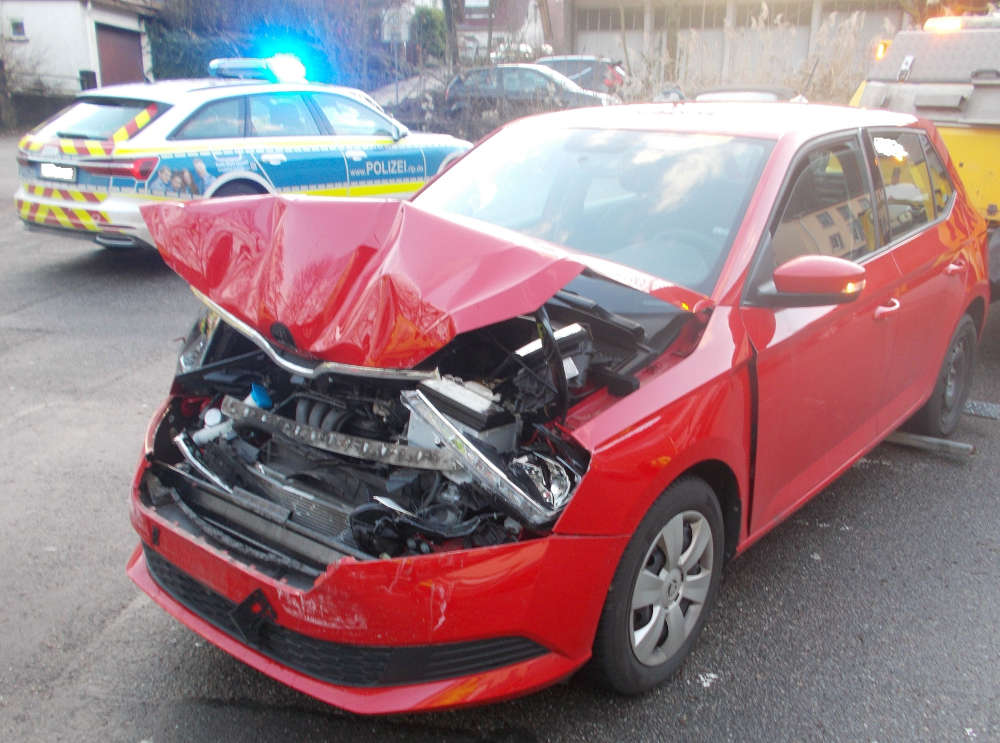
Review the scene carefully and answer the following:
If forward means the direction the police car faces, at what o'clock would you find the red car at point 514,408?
The red car is roughly at 4 o'clock from the police car.

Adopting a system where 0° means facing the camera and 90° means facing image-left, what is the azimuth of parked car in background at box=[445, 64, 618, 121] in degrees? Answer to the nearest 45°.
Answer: approximately 270°

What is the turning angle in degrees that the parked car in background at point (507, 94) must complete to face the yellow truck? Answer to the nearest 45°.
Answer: approximately 90° to its right

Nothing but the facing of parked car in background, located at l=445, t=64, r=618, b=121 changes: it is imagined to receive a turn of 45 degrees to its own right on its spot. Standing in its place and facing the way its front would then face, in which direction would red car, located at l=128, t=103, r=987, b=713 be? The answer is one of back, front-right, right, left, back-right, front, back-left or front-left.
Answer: front-right

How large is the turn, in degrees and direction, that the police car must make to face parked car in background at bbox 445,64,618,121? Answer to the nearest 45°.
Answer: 0° — it already faces it

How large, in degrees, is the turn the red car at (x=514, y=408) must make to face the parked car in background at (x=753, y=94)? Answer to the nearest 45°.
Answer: approximately 135° to its right

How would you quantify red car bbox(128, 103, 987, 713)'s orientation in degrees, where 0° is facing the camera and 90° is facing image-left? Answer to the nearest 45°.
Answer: approximately 45°

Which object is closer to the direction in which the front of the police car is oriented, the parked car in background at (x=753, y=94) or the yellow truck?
the parked car in background

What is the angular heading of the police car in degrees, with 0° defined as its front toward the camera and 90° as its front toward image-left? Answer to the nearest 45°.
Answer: approximately 225°

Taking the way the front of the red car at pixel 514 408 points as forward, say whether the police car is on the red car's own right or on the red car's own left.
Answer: on the red car's own right
